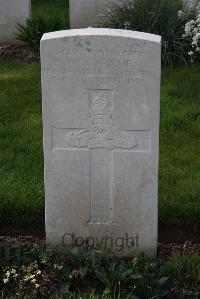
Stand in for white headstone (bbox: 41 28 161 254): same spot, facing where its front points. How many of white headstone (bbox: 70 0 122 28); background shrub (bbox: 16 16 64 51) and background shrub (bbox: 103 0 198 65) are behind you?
3

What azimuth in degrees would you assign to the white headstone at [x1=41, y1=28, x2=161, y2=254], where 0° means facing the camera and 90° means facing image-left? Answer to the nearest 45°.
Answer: approximately 0°

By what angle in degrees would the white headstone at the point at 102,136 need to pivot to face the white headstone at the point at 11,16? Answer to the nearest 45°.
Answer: approximately 180°

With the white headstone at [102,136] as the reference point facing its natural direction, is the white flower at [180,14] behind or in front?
behind

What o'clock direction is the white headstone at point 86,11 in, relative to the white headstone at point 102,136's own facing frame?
the white headstone at point 86,11 is roughly at 6 o'clock from the white headstone at point 102,136.
